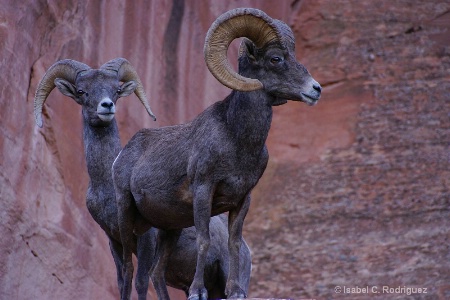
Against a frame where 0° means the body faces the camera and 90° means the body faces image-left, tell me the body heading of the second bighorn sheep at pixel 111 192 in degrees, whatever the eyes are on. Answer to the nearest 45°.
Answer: approximately 45°

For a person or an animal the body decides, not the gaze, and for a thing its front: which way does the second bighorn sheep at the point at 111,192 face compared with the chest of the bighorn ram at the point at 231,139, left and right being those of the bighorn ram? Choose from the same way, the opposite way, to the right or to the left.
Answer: to the right

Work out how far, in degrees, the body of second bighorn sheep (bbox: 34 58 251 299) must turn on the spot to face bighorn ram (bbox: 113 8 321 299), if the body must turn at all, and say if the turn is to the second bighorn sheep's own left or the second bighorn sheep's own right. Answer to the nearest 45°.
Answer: approximately 90° to the second bighorn sheep's own left

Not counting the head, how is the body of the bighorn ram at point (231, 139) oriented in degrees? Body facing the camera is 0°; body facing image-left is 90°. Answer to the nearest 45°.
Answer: approximately 315°

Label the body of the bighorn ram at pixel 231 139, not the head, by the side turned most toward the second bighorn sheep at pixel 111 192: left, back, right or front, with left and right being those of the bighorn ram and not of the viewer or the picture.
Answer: back
